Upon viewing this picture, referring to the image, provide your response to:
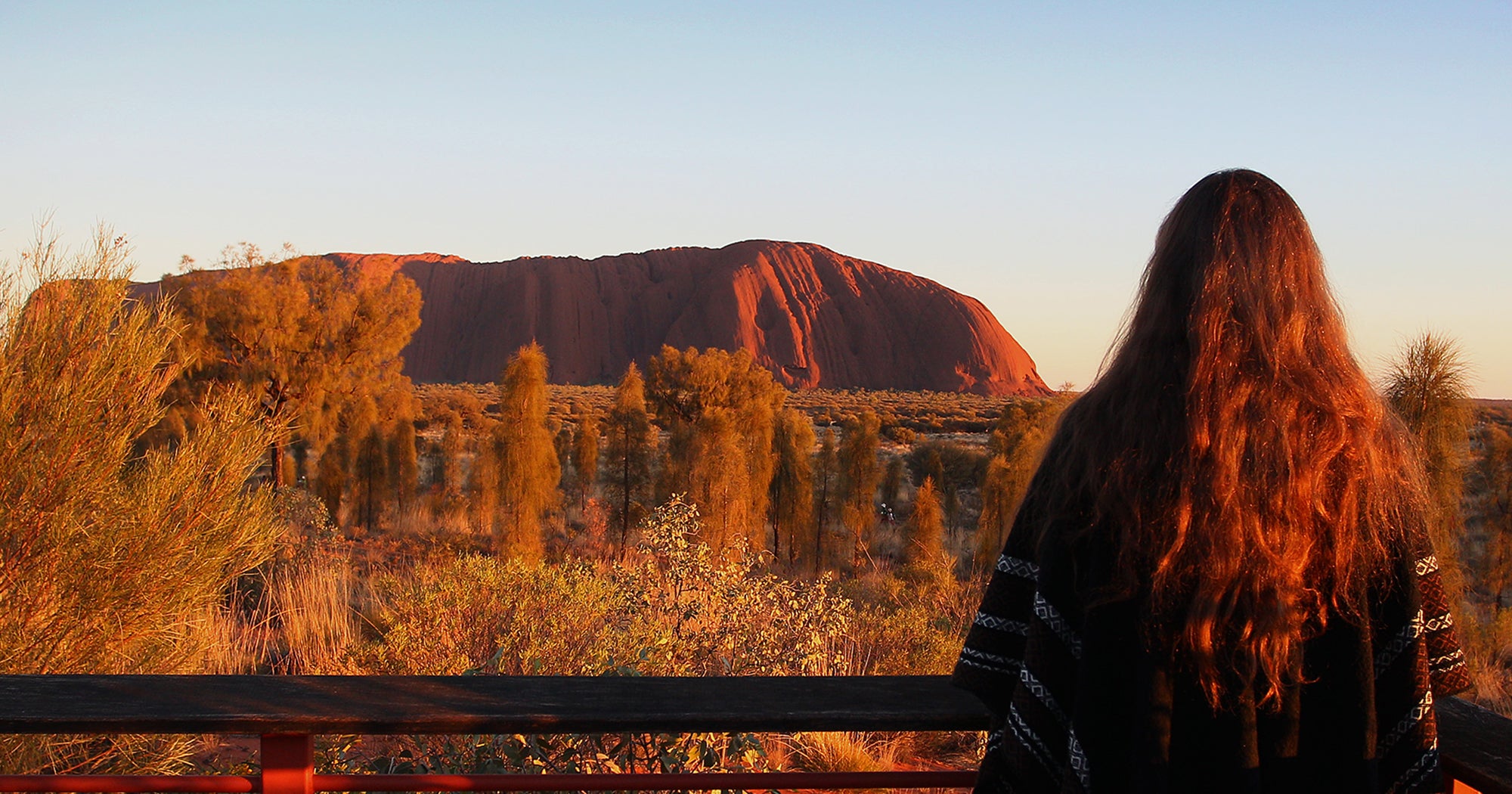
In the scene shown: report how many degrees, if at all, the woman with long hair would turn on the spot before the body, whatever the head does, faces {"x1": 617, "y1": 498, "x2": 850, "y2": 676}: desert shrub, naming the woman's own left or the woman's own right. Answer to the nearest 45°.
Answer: approximately 45° to the woman's own left

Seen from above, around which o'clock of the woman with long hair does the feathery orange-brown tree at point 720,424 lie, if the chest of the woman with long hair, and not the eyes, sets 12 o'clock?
The feathery orange-brown tree is roughly at 11 o'clock from the woman with long hair.

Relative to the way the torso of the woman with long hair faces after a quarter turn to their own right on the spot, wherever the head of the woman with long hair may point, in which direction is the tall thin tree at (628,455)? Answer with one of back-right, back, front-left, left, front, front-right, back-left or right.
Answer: back-left

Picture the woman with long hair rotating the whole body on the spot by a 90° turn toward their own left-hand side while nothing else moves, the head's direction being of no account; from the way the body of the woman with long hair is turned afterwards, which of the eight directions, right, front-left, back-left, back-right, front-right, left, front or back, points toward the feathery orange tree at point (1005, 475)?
right

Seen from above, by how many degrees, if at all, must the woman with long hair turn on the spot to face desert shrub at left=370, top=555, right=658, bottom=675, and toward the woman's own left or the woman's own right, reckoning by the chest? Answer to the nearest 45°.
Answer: approximately 45° to the woman's own left

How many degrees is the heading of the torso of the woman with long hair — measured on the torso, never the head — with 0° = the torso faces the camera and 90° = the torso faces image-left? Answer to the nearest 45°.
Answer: approximately 180°

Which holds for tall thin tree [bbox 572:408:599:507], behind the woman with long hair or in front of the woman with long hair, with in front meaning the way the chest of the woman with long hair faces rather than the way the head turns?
in front

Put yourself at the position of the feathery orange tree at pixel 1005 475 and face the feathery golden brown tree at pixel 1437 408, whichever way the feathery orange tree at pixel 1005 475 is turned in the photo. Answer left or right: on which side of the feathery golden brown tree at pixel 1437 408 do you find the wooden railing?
right

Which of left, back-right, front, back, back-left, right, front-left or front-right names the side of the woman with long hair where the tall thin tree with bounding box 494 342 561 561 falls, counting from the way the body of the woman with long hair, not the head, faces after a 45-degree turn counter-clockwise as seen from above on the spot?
front

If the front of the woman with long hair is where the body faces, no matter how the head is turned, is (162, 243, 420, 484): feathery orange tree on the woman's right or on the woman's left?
on the woman's left

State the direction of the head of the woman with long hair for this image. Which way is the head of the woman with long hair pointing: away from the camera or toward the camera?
away from the camera

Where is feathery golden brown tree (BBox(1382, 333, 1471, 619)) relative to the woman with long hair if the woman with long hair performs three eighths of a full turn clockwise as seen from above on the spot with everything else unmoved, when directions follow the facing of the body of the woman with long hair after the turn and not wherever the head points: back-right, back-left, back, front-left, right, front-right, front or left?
back-left

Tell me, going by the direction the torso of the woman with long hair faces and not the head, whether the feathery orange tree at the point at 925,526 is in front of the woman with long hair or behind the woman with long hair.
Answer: in front

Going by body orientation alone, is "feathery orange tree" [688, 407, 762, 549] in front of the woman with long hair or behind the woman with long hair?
in front

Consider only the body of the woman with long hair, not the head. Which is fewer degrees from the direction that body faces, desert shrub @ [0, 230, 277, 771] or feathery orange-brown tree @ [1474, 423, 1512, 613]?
the feathery orange-brown tree

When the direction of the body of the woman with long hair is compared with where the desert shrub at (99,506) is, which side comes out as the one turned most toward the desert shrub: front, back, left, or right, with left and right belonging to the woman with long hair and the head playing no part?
left

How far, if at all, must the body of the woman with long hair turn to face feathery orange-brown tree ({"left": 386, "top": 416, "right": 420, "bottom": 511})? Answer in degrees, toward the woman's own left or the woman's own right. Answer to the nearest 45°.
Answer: approximately 45° to the woman's own left

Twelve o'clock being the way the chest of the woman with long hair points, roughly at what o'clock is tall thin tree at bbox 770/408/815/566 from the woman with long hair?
The tall thin tree is roughly at 11 o'clock from the woman with long hair.
